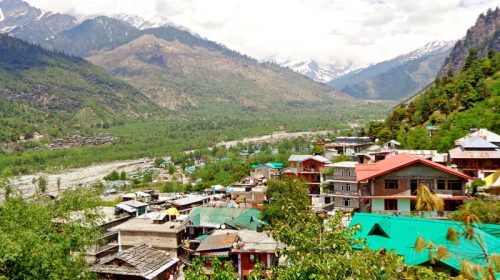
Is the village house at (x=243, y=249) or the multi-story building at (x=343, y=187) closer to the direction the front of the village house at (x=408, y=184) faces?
the village house

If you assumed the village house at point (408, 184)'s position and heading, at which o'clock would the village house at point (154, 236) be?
the village house at point (154, 236) is roughly at 3 o'clock from the village house at point (408, 184).

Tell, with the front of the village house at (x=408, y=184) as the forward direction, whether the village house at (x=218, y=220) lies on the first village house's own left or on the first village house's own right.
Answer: on the first village house's own right

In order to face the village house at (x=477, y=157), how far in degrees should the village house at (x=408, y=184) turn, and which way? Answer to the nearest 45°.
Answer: approximately 135° to its left

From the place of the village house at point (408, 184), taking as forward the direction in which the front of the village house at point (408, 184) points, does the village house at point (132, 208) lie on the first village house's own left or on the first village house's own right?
on the first village house's own right

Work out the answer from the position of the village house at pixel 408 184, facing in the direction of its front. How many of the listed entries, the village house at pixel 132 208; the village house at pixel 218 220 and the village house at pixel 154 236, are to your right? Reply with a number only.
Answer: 3

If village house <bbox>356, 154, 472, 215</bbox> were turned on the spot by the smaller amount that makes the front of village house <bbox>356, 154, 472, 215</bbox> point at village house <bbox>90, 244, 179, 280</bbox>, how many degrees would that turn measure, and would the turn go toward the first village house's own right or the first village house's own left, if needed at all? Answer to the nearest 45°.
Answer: approximately 45° to the first village house's own right

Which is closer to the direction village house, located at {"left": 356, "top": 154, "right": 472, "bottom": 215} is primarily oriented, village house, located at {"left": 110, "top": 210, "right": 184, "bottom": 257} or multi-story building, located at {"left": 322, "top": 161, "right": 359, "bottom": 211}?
the village house

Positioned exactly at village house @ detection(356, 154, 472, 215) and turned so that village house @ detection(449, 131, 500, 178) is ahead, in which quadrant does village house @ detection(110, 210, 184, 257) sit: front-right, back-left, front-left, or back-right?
back-left

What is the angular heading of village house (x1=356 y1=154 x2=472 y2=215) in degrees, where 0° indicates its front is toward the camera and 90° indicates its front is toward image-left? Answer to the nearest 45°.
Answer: approximately 0°
